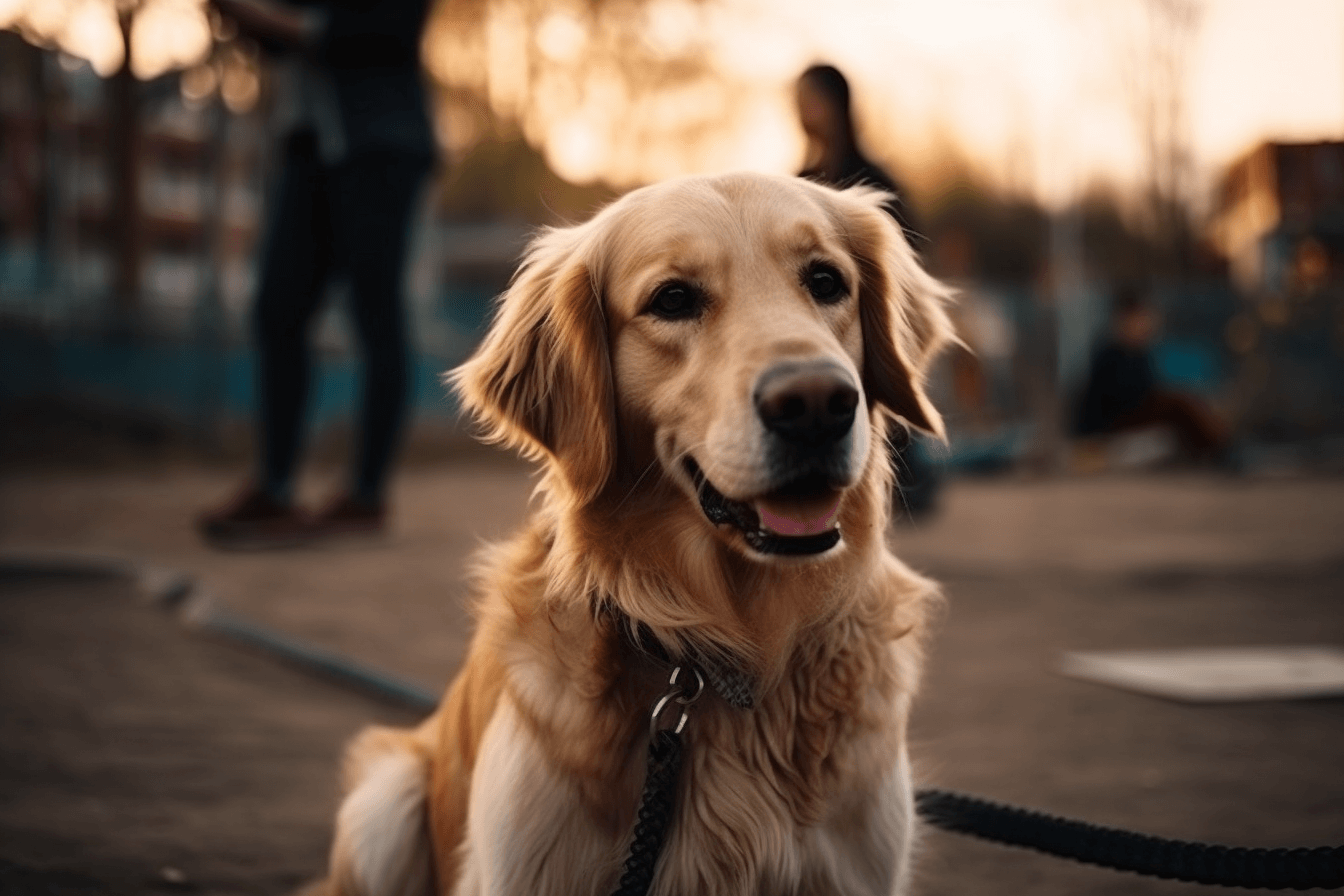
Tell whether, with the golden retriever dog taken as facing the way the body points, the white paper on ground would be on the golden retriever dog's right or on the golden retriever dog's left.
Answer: on the golden retriever dog's left

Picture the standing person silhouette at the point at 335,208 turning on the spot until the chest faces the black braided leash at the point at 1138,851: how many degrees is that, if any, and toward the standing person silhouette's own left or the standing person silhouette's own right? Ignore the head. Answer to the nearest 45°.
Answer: approximately 90° to the standing person silhouette's own left

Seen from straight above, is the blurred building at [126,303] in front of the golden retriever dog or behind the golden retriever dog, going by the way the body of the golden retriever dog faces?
behind

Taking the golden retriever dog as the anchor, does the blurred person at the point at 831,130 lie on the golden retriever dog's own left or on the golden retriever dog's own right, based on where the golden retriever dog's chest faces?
on the golden retriever dog's own left

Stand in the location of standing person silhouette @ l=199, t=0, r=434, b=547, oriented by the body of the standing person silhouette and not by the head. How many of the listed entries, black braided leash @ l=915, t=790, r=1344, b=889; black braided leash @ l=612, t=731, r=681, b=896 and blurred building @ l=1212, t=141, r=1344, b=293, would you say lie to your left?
2

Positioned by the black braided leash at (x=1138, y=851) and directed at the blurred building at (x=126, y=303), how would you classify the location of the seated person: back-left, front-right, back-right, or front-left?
front-right

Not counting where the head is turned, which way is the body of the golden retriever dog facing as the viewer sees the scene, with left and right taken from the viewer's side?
facing the viewer and to the right of the viewer

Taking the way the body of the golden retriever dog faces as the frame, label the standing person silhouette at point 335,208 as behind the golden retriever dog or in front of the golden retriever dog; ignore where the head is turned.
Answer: behind

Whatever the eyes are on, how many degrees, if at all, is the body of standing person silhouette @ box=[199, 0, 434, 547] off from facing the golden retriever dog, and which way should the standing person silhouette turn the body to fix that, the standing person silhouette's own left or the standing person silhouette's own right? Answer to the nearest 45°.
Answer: approximately 90° to the standing person silhouette's own left
